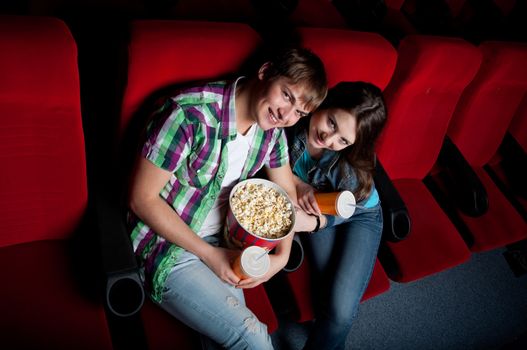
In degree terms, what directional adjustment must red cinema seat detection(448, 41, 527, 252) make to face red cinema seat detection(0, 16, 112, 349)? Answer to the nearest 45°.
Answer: approximately 90° to its right

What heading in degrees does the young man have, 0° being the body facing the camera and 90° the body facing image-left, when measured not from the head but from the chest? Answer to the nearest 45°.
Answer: approximately 315°

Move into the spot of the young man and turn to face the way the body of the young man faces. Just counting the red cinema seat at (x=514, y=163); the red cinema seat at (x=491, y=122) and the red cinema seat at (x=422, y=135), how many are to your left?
3

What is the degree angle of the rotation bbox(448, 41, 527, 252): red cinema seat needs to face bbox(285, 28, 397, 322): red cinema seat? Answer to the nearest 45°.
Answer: approximately 90° to its right

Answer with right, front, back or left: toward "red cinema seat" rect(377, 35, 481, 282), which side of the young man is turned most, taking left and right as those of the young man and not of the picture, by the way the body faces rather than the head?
left

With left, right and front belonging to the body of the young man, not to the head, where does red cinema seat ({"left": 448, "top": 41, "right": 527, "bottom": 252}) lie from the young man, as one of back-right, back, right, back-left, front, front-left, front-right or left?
left

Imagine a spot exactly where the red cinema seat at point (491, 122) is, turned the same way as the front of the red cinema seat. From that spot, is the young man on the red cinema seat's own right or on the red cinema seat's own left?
on the red cinema seat's own right
